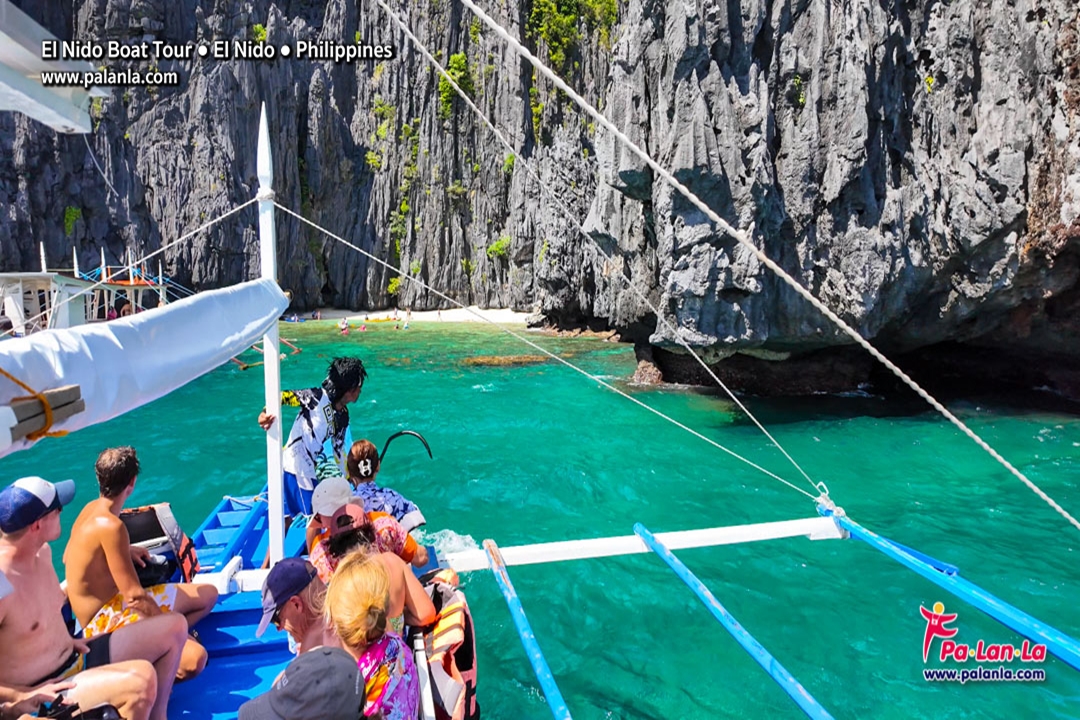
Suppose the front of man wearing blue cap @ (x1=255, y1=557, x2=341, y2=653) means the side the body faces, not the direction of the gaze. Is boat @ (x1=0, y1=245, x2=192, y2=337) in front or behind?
in front

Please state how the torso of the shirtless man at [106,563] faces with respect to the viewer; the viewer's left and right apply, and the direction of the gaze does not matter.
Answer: facing away from the viewer and to the right of the viewer

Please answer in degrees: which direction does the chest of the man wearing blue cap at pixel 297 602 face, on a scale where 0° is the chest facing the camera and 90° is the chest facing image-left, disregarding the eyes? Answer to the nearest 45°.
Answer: approximately 135°

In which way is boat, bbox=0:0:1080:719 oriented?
away from the camera

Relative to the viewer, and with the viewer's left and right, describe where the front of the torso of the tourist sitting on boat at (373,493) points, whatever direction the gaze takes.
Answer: facing away from the viewer

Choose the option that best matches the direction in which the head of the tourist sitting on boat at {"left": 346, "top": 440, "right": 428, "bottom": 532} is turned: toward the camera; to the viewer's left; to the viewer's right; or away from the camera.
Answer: away from the camera

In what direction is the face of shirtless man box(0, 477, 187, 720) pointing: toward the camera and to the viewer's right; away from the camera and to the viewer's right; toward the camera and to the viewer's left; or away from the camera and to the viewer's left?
away from the camera and to the viewer's right

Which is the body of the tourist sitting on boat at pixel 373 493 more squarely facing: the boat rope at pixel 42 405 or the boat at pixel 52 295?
the boat

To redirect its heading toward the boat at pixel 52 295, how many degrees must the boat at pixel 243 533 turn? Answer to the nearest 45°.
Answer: approximately 45° to its left

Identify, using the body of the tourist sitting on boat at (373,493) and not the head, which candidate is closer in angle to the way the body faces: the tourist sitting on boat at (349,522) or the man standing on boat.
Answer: the man standing on boat

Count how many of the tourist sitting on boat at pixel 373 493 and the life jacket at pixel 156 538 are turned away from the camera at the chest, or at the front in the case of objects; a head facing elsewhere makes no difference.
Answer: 1

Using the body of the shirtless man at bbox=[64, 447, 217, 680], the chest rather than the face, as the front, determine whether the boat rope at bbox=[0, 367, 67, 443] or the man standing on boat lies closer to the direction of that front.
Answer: the man standing on boat
